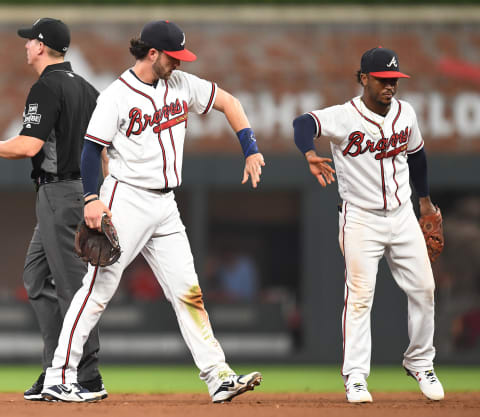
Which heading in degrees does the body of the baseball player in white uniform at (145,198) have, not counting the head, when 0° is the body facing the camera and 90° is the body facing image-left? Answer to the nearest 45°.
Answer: approximately 315°

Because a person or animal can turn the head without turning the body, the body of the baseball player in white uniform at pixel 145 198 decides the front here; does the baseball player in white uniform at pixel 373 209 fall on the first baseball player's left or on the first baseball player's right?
on the first baseball player's left

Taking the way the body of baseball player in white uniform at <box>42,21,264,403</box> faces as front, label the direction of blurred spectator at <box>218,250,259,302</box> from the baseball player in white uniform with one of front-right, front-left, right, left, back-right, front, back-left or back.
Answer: back-left

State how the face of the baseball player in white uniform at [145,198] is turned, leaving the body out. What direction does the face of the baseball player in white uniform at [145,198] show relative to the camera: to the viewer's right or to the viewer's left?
to the viewer's right

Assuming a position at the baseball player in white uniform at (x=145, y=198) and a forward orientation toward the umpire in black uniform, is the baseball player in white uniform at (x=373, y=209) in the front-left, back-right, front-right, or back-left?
back-right

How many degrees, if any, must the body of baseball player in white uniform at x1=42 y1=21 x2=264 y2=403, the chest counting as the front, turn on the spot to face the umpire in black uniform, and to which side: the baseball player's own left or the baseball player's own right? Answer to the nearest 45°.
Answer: approximately 180°
